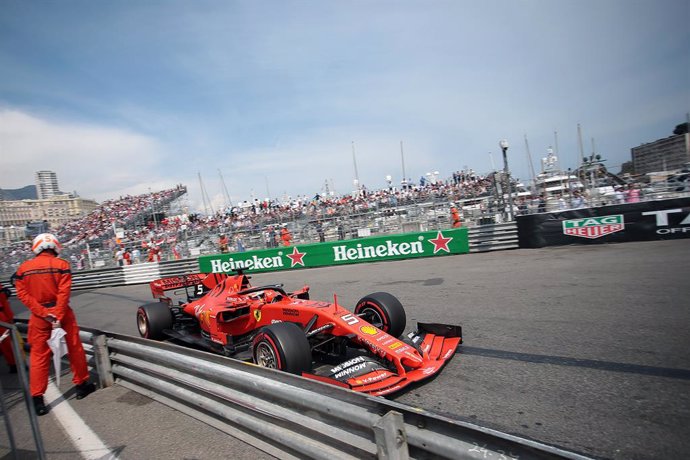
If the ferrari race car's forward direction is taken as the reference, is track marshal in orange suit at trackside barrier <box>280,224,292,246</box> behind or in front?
behind

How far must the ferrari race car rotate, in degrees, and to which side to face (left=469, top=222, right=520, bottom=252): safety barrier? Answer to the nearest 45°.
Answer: approximately 90° to its left

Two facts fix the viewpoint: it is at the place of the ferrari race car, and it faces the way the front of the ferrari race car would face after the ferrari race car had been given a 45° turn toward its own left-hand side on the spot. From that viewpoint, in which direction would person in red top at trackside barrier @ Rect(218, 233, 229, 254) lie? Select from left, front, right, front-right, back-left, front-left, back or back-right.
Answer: left

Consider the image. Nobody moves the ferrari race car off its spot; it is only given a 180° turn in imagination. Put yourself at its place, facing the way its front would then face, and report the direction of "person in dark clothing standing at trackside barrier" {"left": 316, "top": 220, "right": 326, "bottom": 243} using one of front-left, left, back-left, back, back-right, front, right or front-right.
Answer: front-right

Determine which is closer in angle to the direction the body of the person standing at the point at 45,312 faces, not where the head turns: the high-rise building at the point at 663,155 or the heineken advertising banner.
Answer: the heineken advertising banner

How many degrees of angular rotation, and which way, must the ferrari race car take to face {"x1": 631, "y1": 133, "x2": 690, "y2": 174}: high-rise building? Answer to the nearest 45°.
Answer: approximately 90° to its left
